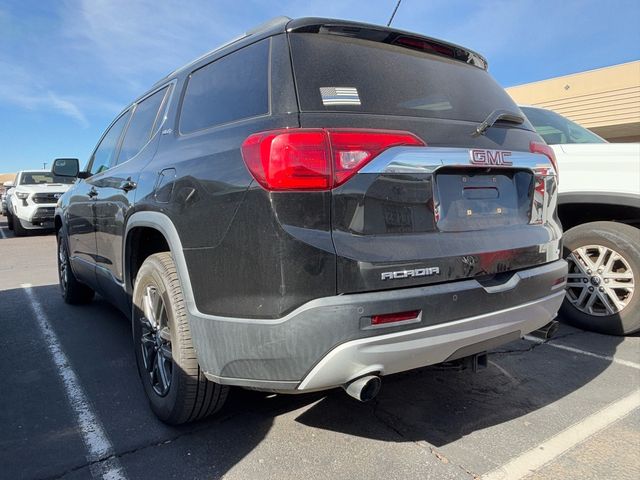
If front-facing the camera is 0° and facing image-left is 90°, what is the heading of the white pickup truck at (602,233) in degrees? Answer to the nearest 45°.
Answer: approximately 270°

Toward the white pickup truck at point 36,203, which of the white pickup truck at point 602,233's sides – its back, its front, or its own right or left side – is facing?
back

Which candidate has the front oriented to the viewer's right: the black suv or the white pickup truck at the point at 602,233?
the white pickup truck

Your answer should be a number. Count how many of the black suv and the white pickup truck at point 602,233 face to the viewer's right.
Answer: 1

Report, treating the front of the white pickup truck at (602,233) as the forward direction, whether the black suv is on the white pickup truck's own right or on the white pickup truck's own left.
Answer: on the white pickup truck's own right

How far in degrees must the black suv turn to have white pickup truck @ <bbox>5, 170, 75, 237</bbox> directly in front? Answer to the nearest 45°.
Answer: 0° — it already faces it

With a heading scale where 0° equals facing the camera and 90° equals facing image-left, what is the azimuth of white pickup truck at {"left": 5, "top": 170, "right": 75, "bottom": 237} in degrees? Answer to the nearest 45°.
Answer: approximately 315°

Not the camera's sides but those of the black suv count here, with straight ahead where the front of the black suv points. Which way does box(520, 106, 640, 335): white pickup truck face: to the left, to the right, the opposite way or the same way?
the opposite way

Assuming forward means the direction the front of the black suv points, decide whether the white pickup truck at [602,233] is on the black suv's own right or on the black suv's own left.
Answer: on the black suv's own right

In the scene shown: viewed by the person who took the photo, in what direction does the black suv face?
facing away from the viewer and to the left of the viewer
